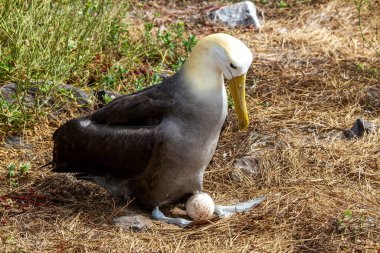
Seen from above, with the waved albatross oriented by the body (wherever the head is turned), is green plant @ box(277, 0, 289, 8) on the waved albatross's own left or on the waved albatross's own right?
on the waved albatross's own left

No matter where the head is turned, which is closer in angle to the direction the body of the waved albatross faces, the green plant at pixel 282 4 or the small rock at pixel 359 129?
the small rock

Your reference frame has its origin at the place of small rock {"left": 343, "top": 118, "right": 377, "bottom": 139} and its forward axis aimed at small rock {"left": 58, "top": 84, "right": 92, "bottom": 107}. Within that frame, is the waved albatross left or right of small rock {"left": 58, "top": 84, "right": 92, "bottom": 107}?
left

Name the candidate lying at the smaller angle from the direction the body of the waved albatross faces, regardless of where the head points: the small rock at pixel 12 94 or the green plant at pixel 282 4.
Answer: the green plant

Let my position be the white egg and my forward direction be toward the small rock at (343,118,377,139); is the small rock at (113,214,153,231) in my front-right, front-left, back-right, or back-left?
back-left

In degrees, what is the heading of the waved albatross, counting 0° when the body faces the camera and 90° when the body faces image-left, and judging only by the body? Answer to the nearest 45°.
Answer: approximately 270°

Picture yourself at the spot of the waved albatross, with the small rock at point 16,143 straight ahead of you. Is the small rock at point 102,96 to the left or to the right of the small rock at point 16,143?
right

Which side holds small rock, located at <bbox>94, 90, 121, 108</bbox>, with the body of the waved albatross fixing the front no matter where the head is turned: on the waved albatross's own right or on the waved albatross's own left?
on the waved albatross's own left
